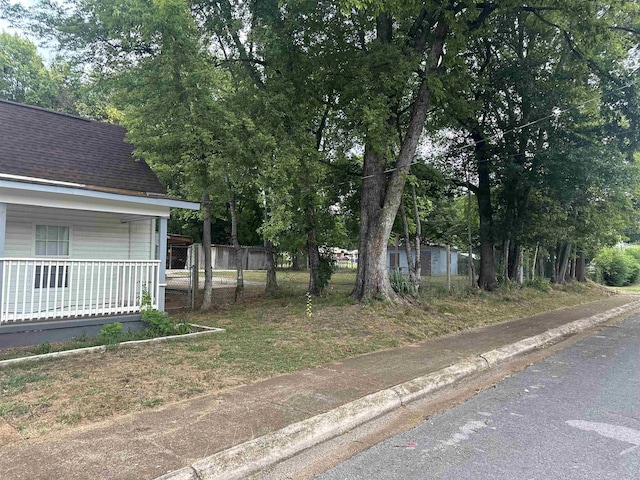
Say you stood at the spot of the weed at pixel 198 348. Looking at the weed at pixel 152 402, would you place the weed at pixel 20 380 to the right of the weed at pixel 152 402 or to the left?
right

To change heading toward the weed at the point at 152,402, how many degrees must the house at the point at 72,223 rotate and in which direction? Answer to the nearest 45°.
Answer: approximately 45° to its right

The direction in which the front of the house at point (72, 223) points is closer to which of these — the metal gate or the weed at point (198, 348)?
the weed

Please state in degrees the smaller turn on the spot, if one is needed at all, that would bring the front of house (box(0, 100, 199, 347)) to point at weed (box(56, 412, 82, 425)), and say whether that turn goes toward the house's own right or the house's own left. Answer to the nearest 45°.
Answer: approximately 45° to the house's own right

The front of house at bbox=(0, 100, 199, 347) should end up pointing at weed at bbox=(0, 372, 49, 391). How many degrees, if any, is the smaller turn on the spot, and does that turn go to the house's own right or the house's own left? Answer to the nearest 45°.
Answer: approximately 45° to the house's own right

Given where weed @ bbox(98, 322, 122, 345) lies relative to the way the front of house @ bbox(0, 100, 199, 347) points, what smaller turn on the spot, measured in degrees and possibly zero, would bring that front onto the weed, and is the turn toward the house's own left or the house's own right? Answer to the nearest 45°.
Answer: approximately 45° to the house's own right

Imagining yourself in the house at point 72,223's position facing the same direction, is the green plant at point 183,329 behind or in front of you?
in front

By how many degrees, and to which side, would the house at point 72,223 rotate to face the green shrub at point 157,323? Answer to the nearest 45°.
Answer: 0° — it already faces it

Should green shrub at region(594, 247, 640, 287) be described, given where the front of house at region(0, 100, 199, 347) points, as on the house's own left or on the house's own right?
on the house's own left

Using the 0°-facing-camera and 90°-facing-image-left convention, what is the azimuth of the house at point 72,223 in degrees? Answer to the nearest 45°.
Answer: approximately 315°

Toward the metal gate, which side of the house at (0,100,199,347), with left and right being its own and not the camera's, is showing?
left
